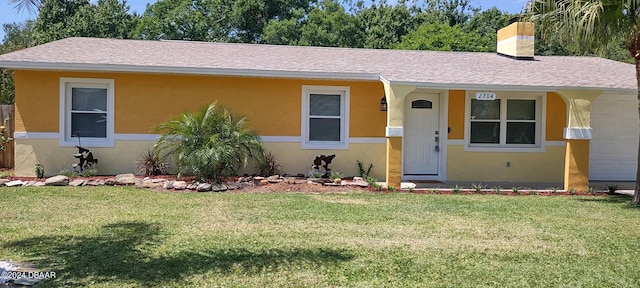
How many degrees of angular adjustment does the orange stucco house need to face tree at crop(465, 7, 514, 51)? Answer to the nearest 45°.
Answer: approximately 135° to its left

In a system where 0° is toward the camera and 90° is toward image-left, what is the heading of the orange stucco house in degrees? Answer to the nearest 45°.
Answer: approximately 0°

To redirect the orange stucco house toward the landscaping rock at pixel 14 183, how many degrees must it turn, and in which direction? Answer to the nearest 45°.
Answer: approximately 90° to its right

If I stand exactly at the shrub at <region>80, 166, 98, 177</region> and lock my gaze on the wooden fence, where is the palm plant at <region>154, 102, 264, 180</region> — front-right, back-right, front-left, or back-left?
back-right

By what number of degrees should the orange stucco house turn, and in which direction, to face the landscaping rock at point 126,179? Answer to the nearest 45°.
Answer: approximately 90° to its right

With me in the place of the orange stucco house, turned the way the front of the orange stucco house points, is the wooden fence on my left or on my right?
on my right

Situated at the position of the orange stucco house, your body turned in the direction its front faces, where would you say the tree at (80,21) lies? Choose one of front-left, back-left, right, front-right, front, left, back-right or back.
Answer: back-right

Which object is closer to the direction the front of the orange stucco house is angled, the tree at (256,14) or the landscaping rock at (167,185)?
the landscaping rock

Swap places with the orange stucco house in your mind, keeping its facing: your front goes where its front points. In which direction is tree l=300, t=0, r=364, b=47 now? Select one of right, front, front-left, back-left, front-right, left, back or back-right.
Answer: back
